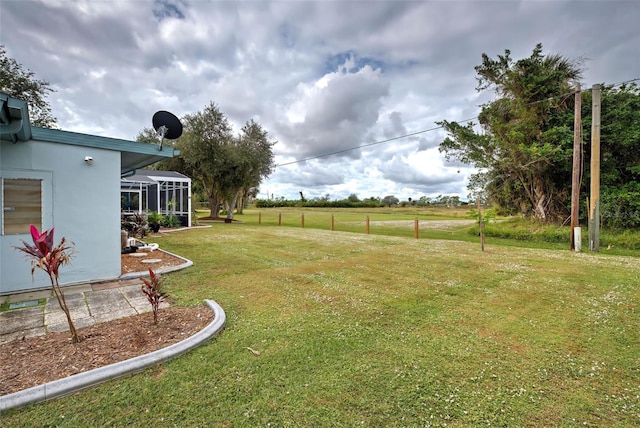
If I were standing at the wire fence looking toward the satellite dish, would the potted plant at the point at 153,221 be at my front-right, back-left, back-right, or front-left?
front-right

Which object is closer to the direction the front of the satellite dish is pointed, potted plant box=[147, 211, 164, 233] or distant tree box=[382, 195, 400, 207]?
the distant tree

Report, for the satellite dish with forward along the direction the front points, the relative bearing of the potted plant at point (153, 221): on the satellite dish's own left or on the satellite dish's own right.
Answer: on the satellite dish's own left

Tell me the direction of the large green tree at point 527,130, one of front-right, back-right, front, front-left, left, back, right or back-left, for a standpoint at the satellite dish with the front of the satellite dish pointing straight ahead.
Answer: front-right

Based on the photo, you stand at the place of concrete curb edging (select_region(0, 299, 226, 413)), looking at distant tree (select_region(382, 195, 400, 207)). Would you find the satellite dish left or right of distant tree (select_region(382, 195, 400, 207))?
left

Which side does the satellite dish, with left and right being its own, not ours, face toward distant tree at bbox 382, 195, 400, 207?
front

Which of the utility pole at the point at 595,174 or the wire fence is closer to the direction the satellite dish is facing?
the wire fence

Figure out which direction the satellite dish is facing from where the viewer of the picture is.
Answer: facing away from the viewer and to the right of the viewer

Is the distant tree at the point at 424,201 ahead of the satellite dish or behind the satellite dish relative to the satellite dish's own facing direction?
ahead

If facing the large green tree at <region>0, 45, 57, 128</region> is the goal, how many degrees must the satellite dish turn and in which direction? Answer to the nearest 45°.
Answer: approximately 90° to its left

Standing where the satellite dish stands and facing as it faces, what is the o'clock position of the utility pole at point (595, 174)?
The utility pole is roughly at 2 o'clock from the satellite dish.

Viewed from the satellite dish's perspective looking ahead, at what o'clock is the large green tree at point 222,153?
The large green tree is roughly at 11 o'clock from the satellite dish.

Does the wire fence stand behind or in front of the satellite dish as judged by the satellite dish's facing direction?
in front

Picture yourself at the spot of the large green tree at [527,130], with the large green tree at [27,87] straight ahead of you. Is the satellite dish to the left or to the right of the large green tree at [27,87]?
left

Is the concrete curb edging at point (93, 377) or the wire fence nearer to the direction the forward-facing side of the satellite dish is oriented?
the wire fence
